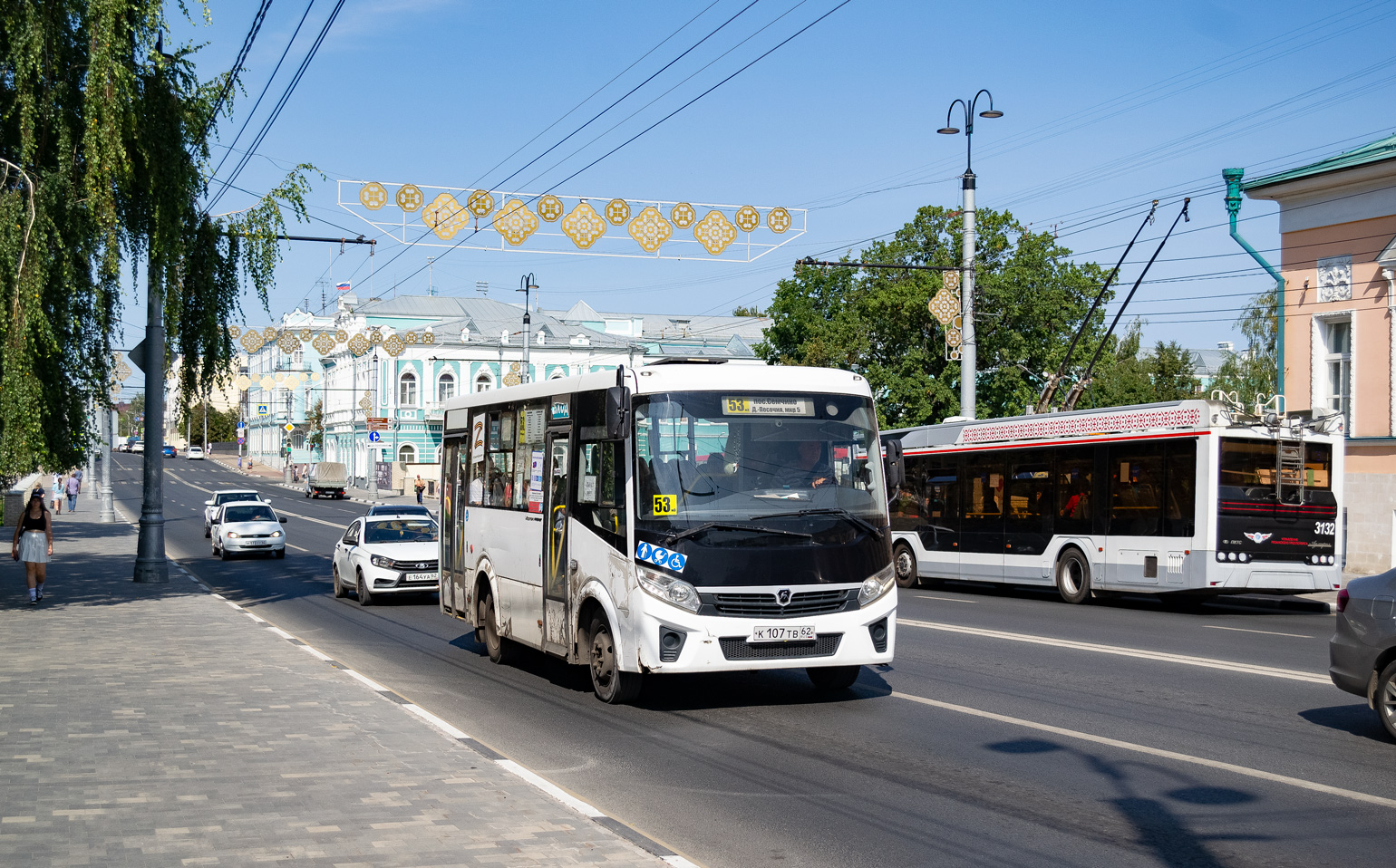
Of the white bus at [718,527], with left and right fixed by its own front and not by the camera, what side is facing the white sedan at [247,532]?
back

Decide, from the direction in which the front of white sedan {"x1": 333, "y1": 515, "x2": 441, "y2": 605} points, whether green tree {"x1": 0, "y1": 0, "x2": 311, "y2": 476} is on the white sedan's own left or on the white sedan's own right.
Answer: on the white sedan's own right

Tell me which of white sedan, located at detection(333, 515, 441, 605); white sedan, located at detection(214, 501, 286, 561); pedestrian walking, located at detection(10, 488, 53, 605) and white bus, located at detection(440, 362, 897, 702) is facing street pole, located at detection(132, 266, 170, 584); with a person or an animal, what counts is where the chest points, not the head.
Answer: white sedan, located at detection(214, 501, 286, 561)

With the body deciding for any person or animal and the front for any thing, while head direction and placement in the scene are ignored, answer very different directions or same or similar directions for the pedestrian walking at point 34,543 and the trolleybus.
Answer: very different directions

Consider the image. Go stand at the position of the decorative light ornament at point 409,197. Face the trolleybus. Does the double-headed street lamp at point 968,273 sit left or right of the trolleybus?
left

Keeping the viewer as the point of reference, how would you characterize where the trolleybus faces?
facing away from the viewer and to the left of the viewer

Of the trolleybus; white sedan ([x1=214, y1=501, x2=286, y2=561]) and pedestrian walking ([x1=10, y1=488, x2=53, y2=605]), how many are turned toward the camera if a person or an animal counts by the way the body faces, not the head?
2

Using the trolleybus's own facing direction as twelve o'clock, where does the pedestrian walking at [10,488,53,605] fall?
The pedestrian walking is roughly at 10 o'clock from the trolleybus.

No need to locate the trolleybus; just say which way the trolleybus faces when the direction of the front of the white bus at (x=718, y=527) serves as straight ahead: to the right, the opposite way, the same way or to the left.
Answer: the opposite way

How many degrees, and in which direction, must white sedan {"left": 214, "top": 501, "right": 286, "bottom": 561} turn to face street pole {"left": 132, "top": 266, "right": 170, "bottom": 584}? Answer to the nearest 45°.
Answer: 0° — it already faces it
